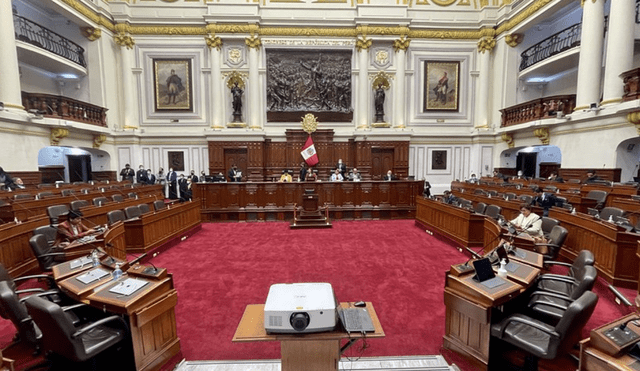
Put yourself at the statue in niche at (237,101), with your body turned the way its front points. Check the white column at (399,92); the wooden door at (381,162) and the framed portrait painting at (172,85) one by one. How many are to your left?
2

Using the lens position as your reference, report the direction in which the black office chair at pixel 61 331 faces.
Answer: facing away from the viewer and to the right of the viewer

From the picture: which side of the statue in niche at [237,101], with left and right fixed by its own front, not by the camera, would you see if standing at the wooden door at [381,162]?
left

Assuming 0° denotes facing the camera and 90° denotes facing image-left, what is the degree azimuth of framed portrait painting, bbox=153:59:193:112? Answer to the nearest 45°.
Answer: approximately 0°

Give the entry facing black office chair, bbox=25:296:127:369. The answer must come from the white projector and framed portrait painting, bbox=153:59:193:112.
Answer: the framed portrait painting

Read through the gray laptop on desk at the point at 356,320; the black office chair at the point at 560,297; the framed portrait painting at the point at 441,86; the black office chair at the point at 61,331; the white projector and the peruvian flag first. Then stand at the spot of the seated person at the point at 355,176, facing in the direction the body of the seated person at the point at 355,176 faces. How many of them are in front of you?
4

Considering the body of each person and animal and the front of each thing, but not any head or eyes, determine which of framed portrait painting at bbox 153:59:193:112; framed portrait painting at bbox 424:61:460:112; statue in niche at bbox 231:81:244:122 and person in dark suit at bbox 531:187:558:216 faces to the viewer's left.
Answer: the person in dark suit
